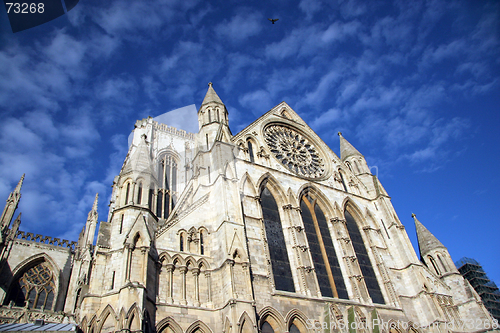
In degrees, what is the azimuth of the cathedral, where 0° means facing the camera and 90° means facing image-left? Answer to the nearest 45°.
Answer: approximately 315°
